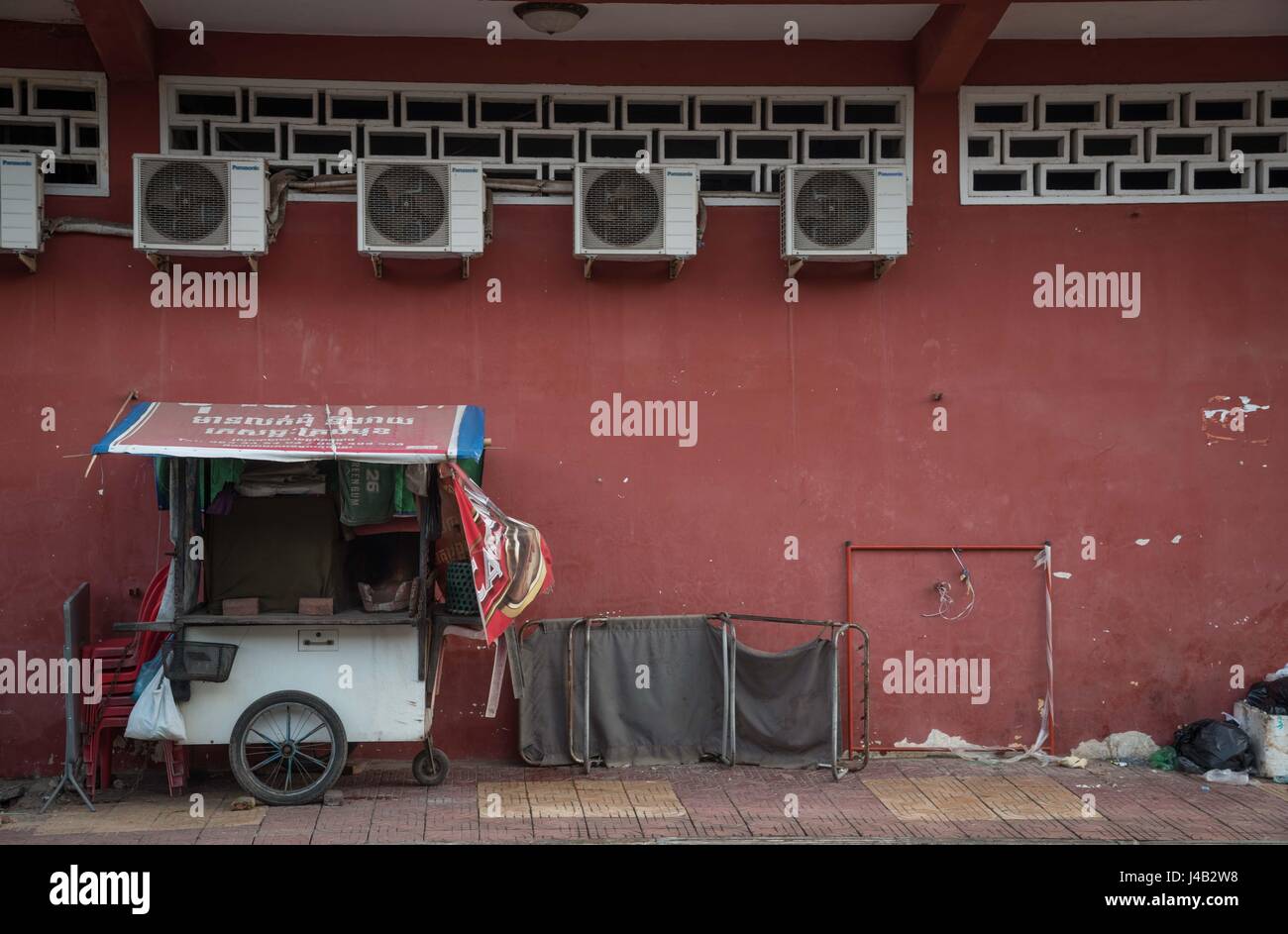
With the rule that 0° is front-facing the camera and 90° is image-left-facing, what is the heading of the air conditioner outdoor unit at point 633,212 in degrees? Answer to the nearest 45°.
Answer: approximately 0°

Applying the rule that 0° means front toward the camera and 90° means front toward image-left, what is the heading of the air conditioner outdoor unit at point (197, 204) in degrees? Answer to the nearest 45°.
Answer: approximately 0°

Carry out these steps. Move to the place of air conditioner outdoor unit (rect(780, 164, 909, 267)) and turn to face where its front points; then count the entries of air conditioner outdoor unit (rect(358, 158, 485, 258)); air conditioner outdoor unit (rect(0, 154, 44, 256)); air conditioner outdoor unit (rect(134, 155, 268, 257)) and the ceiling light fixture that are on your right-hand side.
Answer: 4
